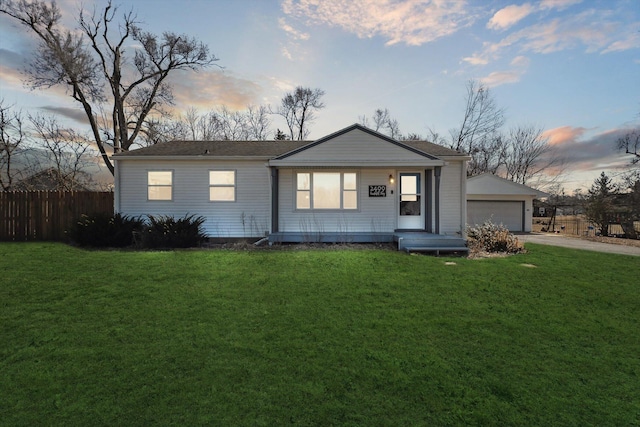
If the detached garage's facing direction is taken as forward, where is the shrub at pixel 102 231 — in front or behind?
in front

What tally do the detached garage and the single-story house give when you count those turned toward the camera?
2

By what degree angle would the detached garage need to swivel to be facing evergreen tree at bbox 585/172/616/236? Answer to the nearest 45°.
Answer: approximately 90° to its left

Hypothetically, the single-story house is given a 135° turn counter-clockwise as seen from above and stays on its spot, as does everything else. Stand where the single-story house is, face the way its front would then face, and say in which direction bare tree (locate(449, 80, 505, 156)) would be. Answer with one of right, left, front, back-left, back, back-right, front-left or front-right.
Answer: front

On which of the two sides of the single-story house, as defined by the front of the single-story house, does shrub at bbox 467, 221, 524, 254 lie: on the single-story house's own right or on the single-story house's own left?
on the single-story house's own left

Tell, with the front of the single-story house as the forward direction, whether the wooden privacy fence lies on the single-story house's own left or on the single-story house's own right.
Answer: on the single-story house's own right

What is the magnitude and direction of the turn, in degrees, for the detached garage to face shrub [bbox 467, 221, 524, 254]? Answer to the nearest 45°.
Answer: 0° — it already faces it

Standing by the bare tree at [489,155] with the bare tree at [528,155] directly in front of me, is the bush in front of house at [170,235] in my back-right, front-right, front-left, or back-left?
back-right

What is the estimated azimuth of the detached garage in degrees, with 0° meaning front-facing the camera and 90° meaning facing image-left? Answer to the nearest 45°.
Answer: approximately 0°

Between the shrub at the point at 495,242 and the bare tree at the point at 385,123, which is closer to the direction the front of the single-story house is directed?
the shrub

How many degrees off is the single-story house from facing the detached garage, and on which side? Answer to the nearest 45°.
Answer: approximately 135° to its left

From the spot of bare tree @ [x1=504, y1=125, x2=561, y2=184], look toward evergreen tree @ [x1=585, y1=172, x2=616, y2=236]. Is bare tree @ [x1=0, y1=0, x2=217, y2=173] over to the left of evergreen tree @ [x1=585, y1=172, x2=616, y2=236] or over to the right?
right

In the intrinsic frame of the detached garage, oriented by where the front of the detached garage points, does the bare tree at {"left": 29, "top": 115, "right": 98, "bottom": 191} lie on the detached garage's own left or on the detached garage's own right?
on the detached garage's own right

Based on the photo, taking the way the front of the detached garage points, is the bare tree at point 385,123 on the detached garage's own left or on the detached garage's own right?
on the detached garage's own right

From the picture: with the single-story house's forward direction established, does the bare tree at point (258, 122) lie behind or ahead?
behind

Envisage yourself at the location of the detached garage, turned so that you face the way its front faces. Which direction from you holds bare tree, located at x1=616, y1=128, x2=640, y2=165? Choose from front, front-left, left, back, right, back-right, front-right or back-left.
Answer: back-left

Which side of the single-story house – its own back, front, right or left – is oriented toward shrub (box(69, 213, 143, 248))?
right

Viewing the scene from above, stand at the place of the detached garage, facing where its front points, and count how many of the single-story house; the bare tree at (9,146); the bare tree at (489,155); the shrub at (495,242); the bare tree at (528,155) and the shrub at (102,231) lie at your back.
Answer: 2

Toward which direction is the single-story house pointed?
toward the camera
